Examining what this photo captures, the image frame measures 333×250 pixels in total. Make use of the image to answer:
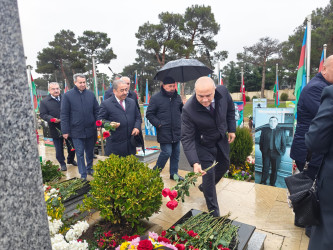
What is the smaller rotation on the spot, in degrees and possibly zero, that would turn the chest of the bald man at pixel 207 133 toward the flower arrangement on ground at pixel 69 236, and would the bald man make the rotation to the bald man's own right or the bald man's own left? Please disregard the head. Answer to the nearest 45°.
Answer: approximately 45° to the bald man's own right

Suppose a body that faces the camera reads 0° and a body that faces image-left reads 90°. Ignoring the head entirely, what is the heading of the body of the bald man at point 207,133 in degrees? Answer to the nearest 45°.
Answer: approximately 0°

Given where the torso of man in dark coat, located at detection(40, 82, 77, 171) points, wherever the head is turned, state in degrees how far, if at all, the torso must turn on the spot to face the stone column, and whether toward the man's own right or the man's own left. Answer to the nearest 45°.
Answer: approximately 45° to the man's own right

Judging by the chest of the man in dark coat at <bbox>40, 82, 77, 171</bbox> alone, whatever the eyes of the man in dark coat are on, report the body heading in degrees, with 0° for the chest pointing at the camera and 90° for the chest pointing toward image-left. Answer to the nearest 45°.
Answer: approximately 315°

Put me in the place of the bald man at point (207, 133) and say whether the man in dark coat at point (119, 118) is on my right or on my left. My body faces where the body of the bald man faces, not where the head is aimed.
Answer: on my right
